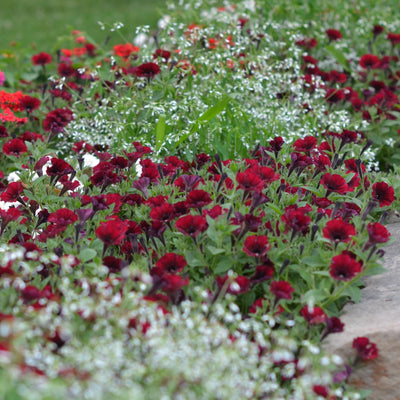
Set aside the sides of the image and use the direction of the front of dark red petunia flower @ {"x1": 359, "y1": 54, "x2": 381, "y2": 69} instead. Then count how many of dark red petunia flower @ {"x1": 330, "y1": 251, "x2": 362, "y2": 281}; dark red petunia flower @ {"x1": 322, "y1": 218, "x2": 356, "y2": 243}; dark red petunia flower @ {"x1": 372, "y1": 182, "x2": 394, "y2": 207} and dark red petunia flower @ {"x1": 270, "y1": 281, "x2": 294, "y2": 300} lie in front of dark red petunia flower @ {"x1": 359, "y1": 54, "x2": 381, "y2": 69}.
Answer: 4

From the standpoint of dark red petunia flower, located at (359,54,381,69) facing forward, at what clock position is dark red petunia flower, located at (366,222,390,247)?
dark red petunia flower, located at (366,222,390,247) is roughly at 12 o'clock from dark red petunia flower, located at (359,54,381,69).

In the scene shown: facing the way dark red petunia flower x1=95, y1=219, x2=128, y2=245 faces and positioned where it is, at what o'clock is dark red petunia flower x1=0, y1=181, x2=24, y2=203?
dark red petunia flower x1=0, y1=181, x2=24, y2=203 is roughly at 5 o'clock from dark red petunia flower x1=95, y1=219, x2=128, y2=245.

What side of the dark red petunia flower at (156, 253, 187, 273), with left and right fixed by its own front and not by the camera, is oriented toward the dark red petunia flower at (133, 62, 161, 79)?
back

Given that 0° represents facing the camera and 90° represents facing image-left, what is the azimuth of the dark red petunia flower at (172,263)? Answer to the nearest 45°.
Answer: approximately 0°

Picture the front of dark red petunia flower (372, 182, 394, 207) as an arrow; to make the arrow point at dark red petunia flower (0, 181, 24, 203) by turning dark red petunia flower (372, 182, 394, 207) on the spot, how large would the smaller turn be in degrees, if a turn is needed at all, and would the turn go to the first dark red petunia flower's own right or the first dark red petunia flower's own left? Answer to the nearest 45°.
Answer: approximately 135° to the first dark red petunia flower's own right

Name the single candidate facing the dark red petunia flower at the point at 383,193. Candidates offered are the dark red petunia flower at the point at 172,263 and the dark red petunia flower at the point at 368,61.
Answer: the dark red petunia flower at the point at 368,61

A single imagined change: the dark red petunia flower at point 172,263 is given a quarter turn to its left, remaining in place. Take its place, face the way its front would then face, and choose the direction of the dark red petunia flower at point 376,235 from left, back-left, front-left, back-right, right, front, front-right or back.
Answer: front
